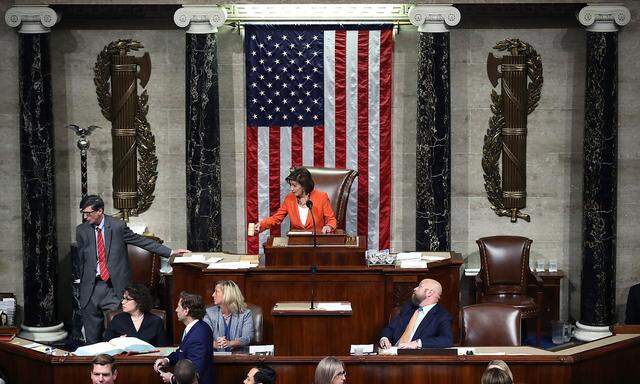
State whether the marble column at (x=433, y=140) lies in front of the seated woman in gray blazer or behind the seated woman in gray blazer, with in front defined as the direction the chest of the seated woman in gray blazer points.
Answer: behind

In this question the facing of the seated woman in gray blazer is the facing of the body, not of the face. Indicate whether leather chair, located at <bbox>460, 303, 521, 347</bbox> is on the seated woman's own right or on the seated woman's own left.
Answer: on the seated woman's own left

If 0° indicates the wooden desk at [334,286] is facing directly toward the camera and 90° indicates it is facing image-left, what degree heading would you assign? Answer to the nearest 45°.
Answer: approximately 0°

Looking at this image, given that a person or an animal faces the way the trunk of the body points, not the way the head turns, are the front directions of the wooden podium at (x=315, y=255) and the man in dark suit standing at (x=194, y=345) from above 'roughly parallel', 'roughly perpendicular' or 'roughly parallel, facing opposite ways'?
roughly perpendicular

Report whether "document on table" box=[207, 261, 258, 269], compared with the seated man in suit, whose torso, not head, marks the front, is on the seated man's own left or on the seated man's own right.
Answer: on the seated man's own right

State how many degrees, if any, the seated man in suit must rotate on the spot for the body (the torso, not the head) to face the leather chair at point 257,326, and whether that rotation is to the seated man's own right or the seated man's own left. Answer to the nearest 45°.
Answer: approximately 45° to the seated man's own right

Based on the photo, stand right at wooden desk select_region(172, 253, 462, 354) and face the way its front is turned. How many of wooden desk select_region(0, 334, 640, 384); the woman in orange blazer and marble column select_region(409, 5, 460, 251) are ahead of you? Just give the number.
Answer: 1

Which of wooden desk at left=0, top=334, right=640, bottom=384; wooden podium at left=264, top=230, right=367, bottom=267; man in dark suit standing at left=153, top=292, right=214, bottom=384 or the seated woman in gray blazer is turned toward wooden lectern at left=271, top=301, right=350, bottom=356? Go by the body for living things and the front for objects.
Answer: the wooden podium
